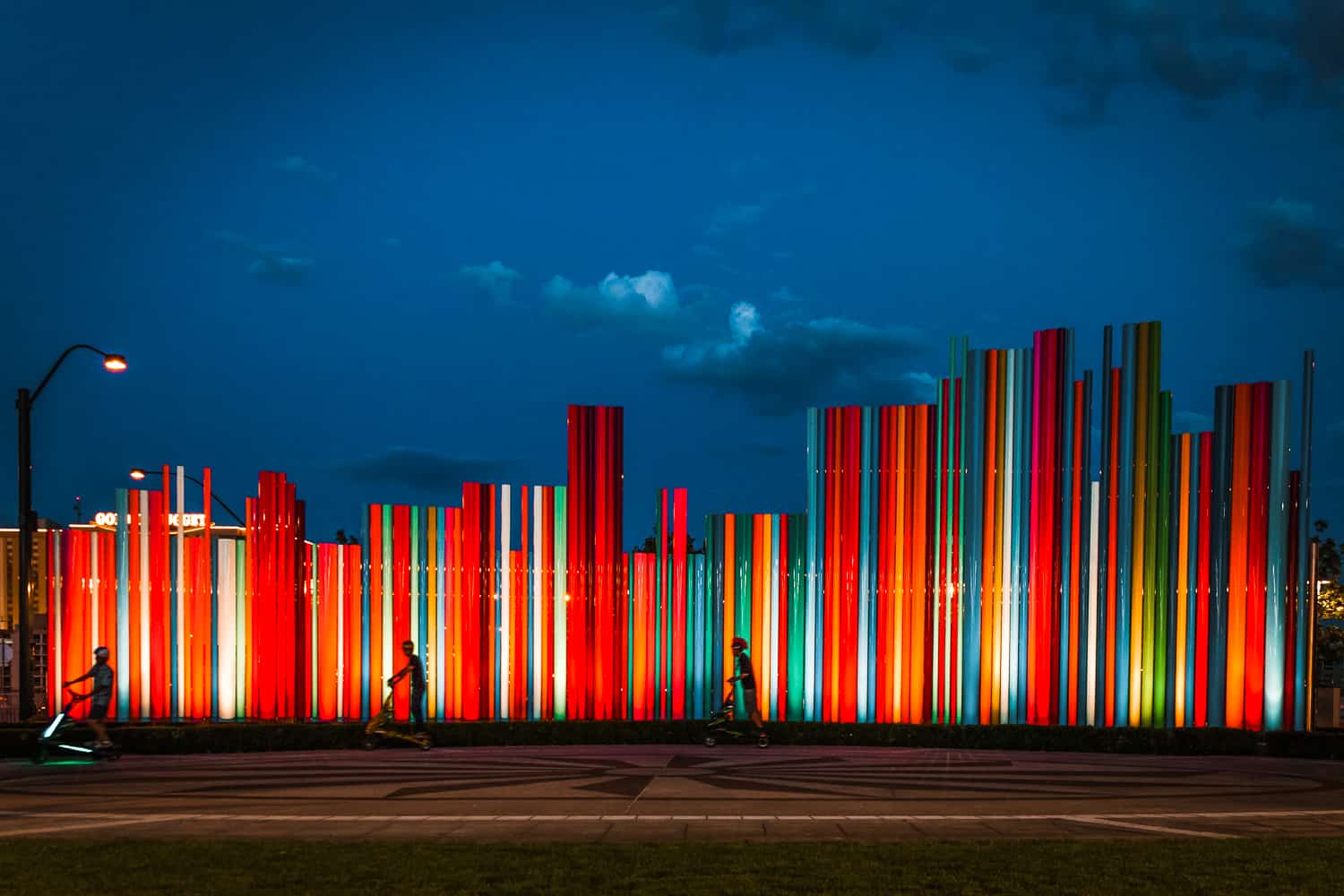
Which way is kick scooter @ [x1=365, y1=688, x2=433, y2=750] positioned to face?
to the viewer's left

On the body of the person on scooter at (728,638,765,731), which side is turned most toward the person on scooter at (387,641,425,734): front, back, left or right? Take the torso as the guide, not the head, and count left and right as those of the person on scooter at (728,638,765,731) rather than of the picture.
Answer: front

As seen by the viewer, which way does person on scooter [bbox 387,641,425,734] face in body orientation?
to the viewer's left

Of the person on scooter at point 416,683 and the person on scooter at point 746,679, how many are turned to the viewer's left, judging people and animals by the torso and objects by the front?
2

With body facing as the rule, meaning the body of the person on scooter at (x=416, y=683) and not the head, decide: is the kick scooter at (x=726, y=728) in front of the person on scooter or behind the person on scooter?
behind

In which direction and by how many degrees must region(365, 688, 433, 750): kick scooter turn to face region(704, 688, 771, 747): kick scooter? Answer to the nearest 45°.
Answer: approximately 180°

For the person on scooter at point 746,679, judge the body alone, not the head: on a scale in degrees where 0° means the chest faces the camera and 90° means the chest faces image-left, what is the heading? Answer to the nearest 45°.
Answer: approximately 90°

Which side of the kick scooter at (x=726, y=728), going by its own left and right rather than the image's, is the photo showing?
left

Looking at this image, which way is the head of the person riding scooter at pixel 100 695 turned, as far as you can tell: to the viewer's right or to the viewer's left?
to the viewer's left
